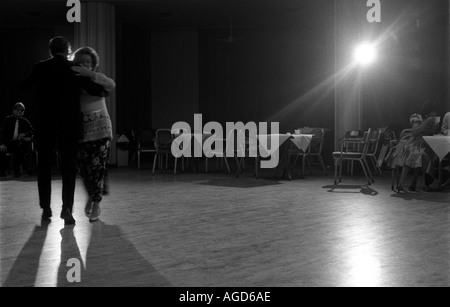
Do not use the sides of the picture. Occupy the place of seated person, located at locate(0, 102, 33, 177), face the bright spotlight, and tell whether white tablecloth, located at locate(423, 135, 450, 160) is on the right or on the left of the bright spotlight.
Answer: right

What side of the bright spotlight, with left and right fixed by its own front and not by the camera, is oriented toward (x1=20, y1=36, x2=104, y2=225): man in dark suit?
front

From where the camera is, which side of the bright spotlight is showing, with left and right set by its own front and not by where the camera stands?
front

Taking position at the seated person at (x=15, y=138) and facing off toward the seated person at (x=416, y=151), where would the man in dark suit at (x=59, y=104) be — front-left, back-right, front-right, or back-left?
front-right

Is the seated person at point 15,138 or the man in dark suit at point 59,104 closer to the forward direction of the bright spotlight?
the man in dark suit

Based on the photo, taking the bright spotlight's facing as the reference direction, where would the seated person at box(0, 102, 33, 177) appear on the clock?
The seated person is roughly at 2 o'clock from the bright spotlight.

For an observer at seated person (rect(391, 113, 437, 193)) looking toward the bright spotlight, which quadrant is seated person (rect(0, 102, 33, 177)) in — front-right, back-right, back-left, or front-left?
front-left

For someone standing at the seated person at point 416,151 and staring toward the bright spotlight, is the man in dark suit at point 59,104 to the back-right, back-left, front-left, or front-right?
back-left
